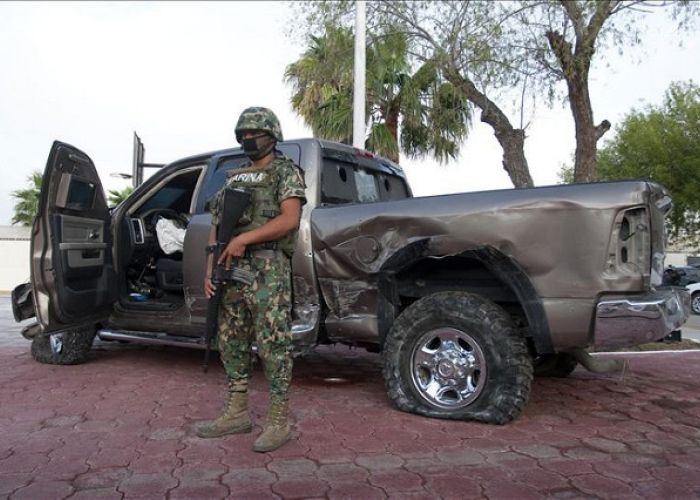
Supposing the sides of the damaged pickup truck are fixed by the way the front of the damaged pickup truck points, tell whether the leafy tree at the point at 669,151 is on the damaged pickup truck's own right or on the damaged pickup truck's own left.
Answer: on the damaged pickup truck's own right

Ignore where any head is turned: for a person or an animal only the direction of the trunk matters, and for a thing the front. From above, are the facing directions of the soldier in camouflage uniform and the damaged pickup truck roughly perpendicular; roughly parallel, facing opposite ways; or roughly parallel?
roughly perpendicular

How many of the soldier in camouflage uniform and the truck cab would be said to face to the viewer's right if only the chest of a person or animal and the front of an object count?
0

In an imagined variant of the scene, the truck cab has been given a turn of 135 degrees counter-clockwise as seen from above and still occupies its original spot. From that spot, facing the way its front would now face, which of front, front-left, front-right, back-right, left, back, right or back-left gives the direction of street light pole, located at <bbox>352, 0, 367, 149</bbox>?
back-left

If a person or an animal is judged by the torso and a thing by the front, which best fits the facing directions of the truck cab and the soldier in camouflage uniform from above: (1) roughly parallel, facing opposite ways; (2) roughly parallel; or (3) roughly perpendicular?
roughly perpendicular

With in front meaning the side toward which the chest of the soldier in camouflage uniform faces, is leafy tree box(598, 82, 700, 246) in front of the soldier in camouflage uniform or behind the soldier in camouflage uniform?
behind

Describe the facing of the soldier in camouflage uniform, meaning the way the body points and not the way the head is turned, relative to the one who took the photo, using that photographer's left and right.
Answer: facing the viewer and to the left of the viewer
